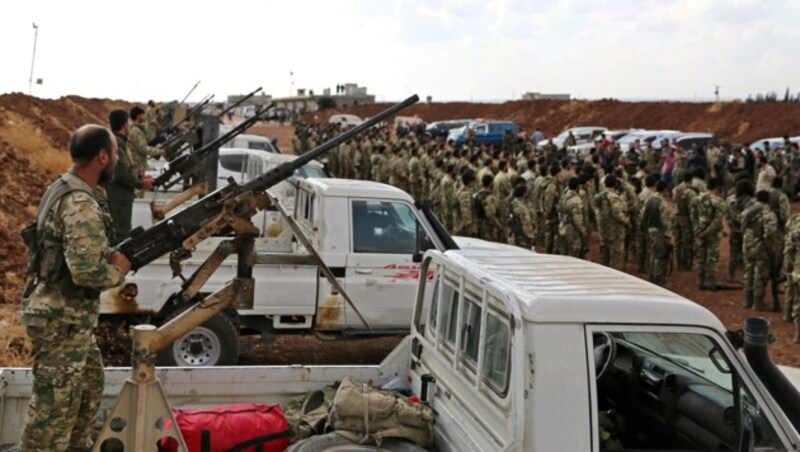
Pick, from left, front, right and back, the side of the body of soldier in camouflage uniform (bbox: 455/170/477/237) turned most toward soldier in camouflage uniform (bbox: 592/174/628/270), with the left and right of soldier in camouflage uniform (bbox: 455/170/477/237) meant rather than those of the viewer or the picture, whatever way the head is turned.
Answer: right

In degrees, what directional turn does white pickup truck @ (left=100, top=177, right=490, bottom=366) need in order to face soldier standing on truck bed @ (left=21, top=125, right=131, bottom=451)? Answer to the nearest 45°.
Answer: approximately 90° to its right

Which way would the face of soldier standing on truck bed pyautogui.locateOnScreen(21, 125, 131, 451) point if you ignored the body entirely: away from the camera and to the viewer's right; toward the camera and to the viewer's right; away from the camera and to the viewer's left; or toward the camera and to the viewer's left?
away from the camera and to the viewer's right

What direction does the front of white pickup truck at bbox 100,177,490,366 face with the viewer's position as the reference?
facing to the right of the viewer

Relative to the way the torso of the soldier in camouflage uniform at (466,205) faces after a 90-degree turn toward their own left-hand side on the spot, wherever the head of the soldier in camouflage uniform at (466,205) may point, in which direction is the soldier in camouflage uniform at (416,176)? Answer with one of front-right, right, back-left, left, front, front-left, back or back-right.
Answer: front-right

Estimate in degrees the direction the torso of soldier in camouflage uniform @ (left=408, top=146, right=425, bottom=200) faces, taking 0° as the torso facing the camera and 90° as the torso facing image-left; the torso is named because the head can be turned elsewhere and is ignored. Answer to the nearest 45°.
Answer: approximately 225°

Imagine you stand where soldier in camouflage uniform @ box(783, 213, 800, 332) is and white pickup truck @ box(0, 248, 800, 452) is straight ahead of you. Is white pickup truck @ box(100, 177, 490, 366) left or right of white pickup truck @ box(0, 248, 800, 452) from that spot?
right

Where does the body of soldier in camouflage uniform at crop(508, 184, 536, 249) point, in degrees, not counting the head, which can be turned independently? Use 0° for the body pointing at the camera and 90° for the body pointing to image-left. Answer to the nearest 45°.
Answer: approximately 225°
